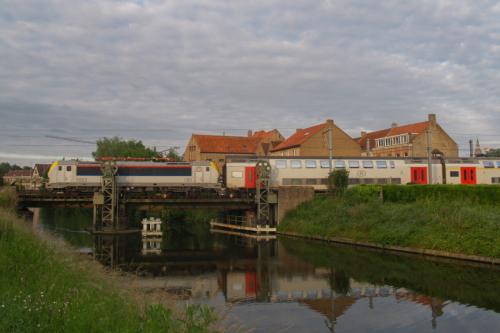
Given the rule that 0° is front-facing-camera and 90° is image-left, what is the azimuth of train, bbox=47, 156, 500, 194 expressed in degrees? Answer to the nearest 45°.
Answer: approximately 90°

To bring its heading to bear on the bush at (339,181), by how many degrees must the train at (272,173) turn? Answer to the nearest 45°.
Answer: approximately 135° to its left

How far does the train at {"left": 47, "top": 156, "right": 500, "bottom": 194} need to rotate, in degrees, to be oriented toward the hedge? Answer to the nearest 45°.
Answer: approximately 135° to its left
